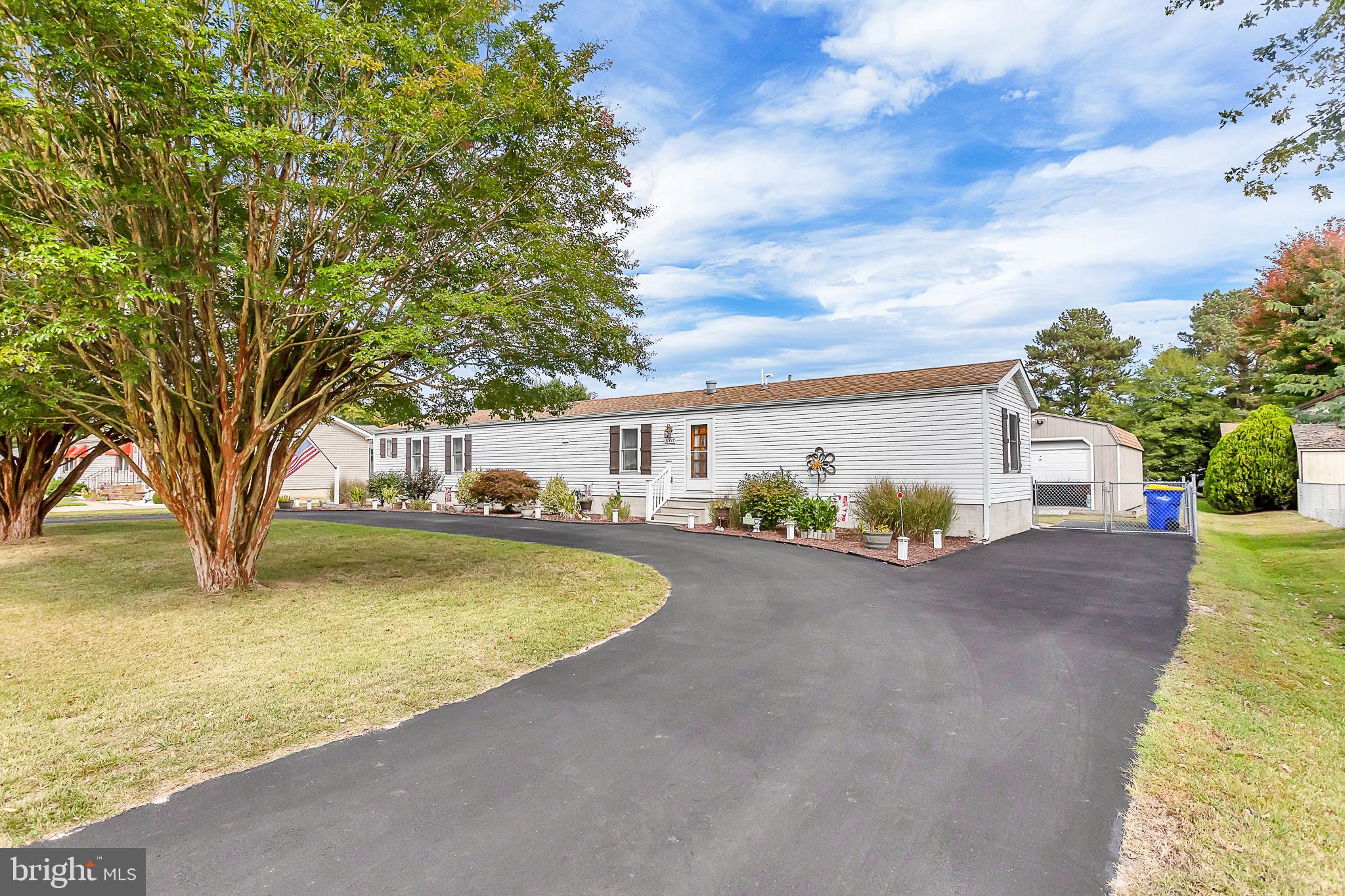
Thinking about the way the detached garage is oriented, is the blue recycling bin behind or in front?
in front

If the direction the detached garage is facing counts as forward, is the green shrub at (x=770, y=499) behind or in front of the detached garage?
in front

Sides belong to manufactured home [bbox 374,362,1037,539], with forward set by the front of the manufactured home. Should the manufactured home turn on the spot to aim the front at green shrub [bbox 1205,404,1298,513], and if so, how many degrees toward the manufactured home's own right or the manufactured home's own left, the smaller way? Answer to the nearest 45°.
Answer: approximately 135° to the manufactured home's own left

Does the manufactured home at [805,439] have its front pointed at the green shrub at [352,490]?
no

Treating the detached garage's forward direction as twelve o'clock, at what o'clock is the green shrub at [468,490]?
The green shrub is roughly at 2 o'clock from the detached garage.

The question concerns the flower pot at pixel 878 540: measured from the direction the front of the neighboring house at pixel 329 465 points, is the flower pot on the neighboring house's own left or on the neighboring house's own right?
on the neighboring house's own left

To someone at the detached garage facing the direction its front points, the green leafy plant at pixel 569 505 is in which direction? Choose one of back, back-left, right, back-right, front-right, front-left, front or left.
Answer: front-right

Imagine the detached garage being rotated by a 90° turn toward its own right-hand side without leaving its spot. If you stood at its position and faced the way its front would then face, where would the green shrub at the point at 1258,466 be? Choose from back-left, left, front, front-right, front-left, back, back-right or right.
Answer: back

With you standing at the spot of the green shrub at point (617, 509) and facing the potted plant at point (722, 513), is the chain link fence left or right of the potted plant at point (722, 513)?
left

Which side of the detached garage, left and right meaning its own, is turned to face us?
front

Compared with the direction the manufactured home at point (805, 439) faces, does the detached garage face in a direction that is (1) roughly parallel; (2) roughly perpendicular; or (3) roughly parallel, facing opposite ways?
roughly parallel

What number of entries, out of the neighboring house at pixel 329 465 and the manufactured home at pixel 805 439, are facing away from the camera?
0

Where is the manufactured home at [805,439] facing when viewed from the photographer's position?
facing the viewer and to the left of the viewer

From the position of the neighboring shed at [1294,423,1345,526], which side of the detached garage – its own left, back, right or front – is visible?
left

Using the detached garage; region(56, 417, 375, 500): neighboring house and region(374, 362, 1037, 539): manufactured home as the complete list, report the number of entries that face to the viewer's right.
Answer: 0
